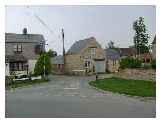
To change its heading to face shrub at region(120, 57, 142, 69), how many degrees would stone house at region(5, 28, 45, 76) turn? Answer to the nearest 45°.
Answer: approximately 45° to its left

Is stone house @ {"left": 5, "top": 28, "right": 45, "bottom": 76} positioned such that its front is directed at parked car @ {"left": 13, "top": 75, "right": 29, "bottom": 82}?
yes

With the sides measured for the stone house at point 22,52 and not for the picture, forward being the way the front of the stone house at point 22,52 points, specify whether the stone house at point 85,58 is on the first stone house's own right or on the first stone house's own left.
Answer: on the first stone house's own left

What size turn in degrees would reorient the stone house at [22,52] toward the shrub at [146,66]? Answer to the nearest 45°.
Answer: approximately 45° to its left

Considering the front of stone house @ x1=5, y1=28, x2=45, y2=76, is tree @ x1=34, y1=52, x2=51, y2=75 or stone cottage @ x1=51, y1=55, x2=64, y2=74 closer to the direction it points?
the tree

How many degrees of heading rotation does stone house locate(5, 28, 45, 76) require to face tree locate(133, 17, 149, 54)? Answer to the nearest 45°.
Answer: approximately 45° to its left

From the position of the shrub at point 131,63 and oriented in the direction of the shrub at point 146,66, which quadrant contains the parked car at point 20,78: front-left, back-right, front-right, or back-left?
back-right

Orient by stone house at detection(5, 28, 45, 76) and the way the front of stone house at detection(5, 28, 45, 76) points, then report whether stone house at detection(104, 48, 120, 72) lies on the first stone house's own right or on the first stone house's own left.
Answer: on the first stone house's own left

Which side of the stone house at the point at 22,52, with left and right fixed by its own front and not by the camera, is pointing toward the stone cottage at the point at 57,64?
left
